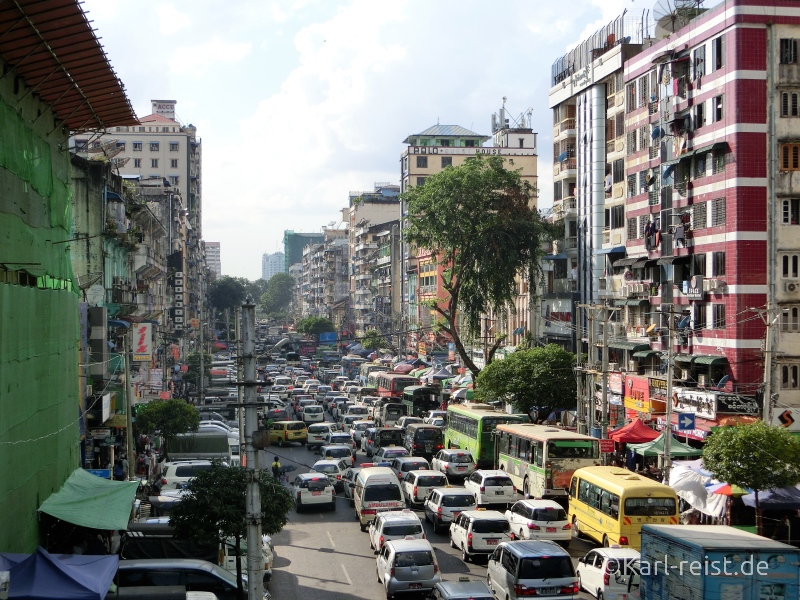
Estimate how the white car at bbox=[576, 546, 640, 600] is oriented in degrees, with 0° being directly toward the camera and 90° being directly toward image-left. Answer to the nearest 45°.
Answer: approximately 135°

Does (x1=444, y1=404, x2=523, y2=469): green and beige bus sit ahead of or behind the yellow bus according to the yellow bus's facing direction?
ahead

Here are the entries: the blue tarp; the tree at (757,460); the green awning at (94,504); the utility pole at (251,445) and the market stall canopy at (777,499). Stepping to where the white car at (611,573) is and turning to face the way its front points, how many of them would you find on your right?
2

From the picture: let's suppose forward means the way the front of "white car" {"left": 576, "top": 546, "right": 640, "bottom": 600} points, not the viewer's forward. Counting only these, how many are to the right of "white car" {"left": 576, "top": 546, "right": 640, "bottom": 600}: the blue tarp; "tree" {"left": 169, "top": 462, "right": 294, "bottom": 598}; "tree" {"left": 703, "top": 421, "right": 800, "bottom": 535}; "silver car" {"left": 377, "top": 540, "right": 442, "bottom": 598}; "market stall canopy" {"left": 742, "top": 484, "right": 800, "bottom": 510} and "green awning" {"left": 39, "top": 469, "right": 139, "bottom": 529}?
2

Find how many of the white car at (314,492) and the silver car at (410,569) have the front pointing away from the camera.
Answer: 2

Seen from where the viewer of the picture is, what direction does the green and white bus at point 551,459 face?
facing away from the viewer and to the left of the viewer

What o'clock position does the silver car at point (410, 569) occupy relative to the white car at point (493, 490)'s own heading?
The silver car is roughly at 8 o'clock from the white car.

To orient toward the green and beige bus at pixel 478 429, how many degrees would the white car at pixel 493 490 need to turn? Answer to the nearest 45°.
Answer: approximately 45° to its right

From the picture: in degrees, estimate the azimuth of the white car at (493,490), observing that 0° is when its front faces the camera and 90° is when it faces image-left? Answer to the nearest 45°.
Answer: approximately 135°

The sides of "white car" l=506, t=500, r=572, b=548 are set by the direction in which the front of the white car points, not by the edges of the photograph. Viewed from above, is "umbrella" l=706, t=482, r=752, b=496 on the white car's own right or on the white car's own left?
on the white car's own right

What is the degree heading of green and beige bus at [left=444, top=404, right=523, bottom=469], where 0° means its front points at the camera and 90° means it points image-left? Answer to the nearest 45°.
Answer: approximately 135°

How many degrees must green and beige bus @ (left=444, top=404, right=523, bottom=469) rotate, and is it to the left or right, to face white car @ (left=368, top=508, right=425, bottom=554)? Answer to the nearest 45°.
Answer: approximately 135° to its left

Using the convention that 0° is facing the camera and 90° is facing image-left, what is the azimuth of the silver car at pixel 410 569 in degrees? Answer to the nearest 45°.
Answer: approximately 180°
